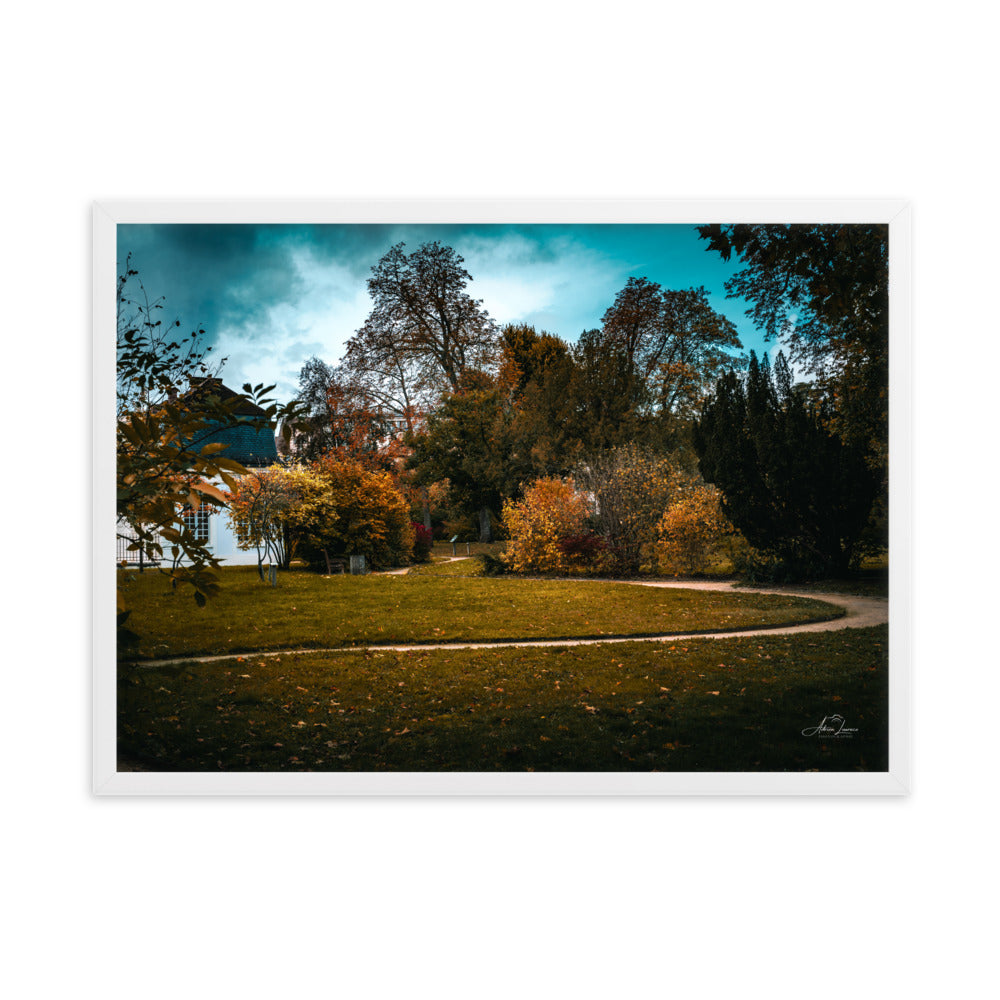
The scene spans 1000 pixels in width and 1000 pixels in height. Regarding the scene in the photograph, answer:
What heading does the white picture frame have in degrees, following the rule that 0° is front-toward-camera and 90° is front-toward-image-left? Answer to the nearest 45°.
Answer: approximately 0°
